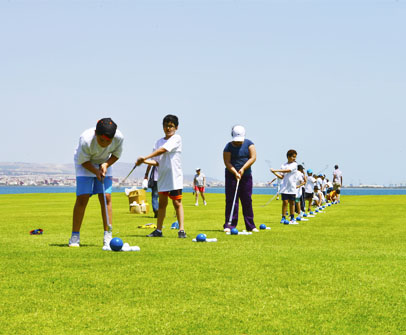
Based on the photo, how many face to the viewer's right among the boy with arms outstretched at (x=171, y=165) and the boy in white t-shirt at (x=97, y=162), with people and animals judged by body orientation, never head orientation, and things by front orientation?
0

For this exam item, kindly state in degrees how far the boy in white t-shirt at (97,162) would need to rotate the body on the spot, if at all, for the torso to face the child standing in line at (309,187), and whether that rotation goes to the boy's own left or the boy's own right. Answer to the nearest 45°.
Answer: approximately 135° to the boy's own left

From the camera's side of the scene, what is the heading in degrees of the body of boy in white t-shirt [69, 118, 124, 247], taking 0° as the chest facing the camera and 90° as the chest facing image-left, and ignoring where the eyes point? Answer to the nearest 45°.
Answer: approximately 0°

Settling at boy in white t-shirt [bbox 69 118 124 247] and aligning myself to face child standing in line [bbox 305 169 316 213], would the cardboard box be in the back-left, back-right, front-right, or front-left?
front-left

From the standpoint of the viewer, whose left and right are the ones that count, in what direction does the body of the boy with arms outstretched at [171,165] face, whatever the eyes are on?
facing the viewer and to the left of the viewer

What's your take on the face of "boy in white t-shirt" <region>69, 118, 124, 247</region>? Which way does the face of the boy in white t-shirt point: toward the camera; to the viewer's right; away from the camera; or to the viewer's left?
toward the camera

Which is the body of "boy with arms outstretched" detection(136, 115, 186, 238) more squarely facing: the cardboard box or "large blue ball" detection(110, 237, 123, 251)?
the large blue ball

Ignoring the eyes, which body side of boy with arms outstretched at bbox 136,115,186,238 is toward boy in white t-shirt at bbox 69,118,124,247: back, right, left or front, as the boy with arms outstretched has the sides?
front
